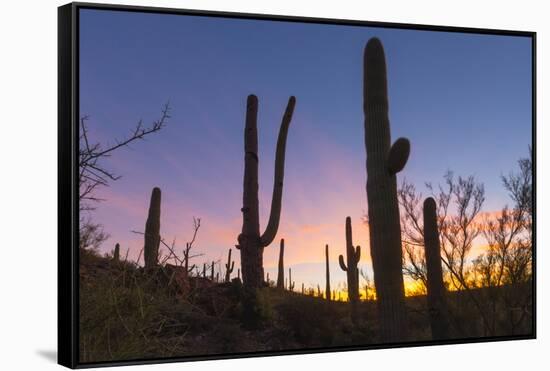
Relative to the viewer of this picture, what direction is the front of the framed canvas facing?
facing the viewer and to the right of the viewer
